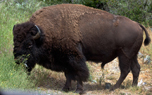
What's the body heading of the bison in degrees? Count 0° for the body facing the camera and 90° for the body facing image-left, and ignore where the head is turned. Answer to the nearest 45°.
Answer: approximately 90°
